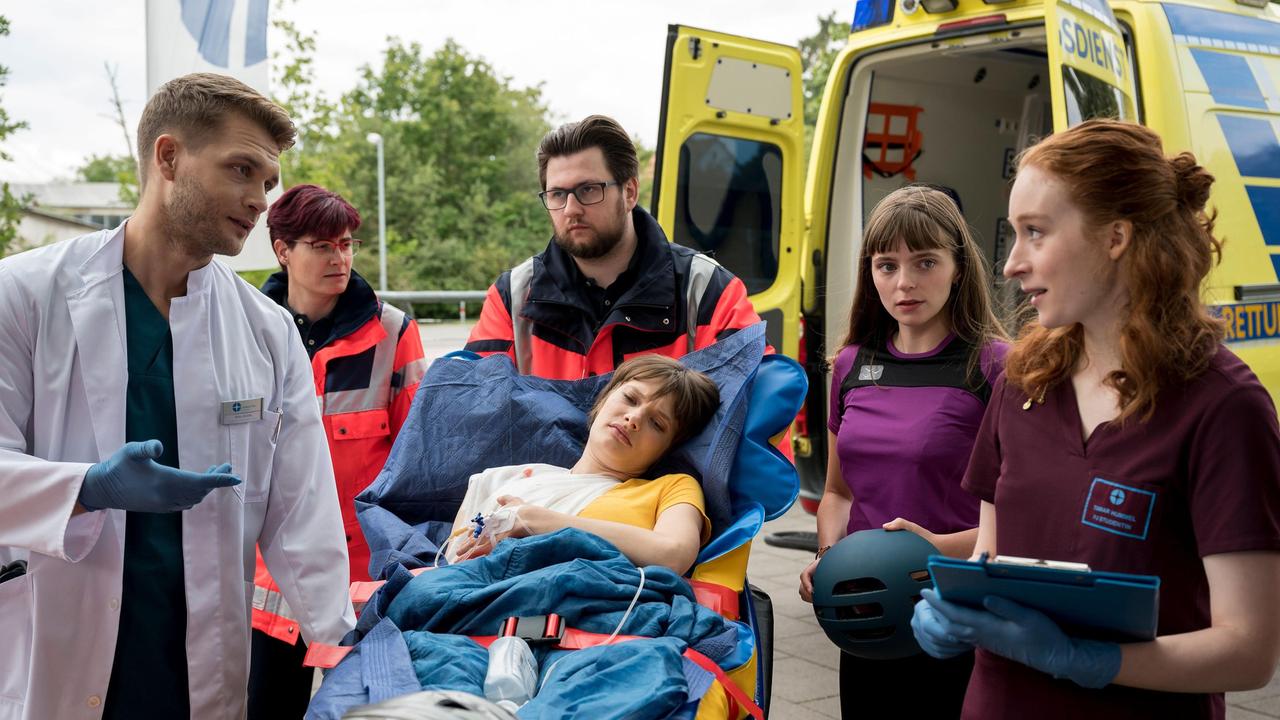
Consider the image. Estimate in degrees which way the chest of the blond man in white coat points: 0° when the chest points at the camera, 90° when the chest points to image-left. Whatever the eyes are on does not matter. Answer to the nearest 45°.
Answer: approximately 315°

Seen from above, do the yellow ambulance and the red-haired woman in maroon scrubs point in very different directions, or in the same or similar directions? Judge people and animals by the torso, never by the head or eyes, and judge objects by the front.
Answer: very different directions

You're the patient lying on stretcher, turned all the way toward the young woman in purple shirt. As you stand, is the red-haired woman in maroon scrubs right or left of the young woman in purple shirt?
right

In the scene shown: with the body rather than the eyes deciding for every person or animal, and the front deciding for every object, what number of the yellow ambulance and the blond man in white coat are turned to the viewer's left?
0

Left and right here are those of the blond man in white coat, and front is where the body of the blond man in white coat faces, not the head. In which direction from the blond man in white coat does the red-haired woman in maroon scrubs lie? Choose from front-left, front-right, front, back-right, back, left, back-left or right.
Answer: front

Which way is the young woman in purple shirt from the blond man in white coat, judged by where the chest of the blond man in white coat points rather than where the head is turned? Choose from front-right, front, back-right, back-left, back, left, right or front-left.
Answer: front-left

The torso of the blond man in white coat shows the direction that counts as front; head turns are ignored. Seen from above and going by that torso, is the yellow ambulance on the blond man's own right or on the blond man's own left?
on the blond man's own left

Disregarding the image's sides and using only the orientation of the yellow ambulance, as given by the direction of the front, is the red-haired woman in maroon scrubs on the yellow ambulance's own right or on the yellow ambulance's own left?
on the yellow ambulance's own right

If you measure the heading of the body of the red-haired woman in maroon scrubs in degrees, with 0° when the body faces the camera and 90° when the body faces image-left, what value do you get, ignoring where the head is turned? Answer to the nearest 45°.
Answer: approximately 45°

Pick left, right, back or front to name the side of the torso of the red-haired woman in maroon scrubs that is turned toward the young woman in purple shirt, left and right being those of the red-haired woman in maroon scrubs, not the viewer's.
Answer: right

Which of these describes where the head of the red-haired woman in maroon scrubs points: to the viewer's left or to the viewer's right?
to the viewer's left

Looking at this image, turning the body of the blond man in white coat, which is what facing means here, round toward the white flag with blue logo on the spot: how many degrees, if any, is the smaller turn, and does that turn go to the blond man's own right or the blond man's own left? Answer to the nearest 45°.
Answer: approximately 135° to the blond man's own left

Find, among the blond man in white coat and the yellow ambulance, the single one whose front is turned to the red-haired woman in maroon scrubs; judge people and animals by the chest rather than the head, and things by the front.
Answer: the blond man in white coat

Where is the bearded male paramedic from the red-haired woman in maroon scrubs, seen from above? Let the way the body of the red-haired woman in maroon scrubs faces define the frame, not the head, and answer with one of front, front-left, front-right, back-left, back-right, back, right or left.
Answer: right

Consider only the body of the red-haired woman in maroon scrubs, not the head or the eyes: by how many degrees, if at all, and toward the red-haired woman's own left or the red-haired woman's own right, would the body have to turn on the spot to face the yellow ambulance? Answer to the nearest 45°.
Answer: approximately 135° to the red-haired woman's own right

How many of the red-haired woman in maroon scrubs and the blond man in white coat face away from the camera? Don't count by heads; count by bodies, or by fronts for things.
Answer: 0

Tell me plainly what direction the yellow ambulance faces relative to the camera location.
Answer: facing away from the viewer and to the right of the viewer
